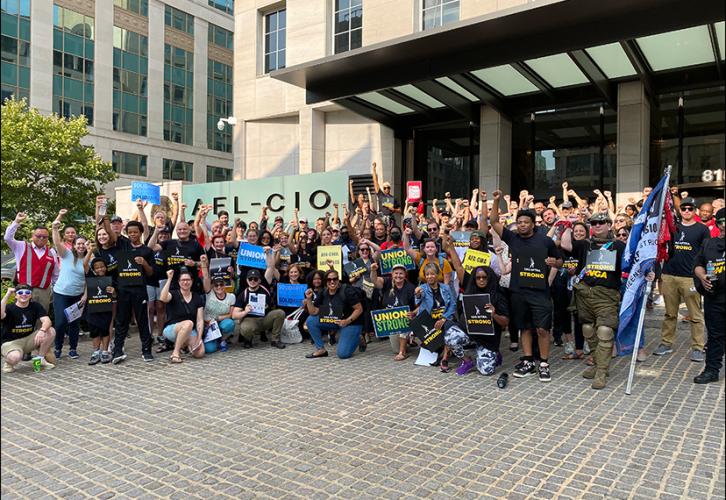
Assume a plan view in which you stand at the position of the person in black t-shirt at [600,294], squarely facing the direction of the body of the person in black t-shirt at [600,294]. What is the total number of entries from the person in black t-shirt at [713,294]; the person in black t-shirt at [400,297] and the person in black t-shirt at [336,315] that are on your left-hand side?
1

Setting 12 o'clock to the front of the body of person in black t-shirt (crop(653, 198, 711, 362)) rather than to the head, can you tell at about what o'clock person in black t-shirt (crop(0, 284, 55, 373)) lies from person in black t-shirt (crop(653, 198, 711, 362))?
person in black t-shirt (crop(0, 284, 55, 373)) is roughly at 2 o'clock from person in black t-shirt (crop(653, 198, 711, 362)).

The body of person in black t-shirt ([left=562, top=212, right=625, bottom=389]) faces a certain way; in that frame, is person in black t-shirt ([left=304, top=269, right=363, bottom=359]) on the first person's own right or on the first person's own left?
on the first person's own right
